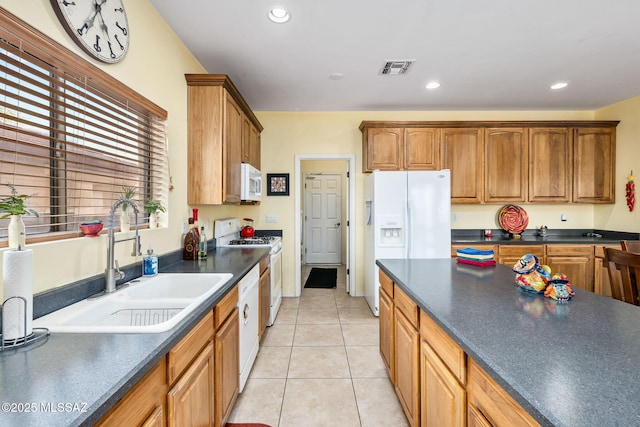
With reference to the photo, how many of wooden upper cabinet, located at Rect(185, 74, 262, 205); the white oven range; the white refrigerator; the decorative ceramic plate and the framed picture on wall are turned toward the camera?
3

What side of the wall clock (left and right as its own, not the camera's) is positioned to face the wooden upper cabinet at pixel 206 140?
left

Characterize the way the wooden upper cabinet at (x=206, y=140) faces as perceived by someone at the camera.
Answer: facing to the right of the viewer

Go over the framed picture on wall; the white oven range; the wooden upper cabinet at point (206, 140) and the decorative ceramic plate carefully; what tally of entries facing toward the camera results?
2

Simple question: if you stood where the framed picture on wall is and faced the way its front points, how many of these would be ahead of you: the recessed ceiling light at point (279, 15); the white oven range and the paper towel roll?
3

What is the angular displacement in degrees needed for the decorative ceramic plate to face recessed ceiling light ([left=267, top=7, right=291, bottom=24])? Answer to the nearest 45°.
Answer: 0° — it already faces it

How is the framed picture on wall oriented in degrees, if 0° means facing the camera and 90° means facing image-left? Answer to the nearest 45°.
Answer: approximately 0°

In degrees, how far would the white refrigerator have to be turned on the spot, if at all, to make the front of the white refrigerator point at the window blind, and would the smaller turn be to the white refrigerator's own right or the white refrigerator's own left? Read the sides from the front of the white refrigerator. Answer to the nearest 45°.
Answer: approximately 45° to the white refrigerator's own right

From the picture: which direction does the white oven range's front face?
to the viewer's right

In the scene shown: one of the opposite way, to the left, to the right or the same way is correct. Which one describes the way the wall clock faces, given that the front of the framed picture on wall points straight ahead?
to the left

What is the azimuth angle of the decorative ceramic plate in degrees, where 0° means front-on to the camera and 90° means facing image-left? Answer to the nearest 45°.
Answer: approximately 0°

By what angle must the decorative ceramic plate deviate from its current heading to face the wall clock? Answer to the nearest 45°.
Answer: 0° — it already faces it

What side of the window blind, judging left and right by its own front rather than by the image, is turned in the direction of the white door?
left
